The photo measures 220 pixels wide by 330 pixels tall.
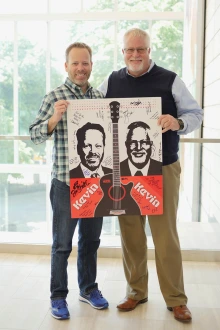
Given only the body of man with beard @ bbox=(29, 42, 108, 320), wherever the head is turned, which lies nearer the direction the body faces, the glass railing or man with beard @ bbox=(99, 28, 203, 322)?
the man with beard

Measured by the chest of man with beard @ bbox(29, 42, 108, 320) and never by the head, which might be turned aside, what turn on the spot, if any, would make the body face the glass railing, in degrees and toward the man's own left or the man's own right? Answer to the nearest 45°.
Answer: approximately 135° to the man's own left

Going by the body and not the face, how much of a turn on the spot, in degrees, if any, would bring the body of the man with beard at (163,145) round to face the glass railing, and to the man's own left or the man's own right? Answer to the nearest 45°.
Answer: approximately 135° to the man's own right

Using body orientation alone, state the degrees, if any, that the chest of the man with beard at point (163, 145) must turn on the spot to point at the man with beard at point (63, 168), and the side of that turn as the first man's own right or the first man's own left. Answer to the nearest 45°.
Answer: approximately 90° to the first man's own right

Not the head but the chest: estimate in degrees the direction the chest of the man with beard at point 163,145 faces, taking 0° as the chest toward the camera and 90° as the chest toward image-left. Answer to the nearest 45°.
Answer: approximately 0°

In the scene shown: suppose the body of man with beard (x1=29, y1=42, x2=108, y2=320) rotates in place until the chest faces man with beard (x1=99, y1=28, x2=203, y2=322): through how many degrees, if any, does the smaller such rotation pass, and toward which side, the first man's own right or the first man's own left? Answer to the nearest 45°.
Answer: approximately 45° to the first man's own left

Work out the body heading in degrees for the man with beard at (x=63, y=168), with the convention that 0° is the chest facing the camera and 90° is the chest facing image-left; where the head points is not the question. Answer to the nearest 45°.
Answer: approximately 315°
